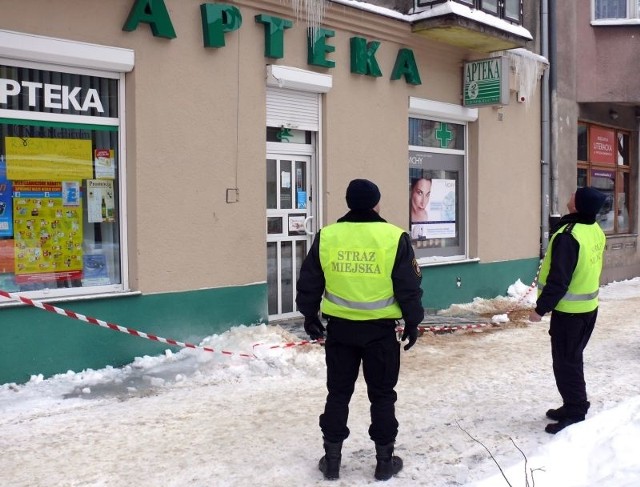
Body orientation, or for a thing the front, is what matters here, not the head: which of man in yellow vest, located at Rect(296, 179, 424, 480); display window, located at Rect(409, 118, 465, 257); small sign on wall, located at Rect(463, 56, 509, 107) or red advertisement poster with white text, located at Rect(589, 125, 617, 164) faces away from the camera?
the man in yellow vest

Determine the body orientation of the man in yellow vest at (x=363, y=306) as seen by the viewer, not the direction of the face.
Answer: away from the camera

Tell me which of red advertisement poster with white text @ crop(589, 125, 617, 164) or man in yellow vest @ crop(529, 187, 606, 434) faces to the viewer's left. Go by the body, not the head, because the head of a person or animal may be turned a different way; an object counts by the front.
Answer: the man in yellow vest

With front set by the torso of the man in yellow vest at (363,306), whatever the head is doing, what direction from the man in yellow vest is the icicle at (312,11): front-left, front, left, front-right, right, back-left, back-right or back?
front

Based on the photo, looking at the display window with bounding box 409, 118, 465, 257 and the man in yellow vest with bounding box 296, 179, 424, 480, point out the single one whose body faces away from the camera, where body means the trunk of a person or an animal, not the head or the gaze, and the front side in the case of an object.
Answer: the man in yellow vest

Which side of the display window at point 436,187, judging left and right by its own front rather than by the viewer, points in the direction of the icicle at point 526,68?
left

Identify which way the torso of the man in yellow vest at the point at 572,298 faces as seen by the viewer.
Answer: to the viewer's left
